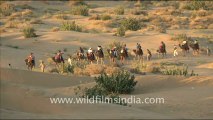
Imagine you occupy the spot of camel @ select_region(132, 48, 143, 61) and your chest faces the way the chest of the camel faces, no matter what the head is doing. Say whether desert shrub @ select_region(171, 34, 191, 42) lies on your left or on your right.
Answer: on your right

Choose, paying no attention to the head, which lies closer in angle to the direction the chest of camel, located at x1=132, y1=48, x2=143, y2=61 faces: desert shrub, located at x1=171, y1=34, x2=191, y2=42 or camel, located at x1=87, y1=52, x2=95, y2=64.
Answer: the camel

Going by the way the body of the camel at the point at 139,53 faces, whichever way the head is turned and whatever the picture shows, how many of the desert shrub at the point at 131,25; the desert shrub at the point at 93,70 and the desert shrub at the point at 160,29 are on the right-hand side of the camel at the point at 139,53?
2

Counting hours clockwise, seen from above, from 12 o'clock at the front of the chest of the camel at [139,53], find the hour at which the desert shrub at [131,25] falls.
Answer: The desert shrub is roughly at 3 o'clock from the camel.

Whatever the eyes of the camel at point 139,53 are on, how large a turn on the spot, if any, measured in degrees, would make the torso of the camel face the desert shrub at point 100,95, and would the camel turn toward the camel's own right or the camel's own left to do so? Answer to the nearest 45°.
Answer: approximately 90° to the camel's own left

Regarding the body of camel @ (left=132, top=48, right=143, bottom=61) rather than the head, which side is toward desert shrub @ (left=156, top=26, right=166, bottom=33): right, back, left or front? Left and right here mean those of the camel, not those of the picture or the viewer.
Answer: right
